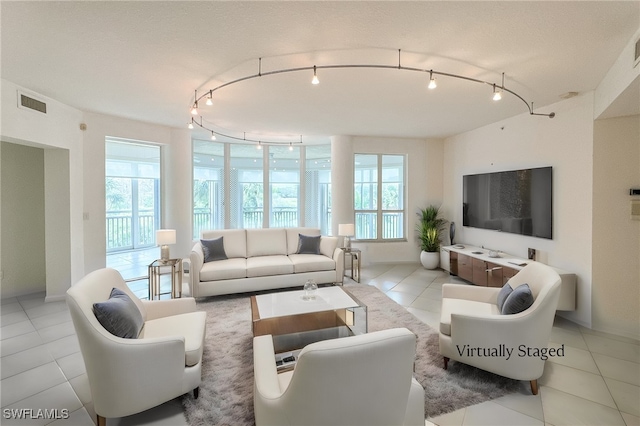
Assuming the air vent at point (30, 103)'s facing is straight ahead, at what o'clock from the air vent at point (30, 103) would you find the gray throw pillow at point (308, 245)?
The gray throw pillow is roughly at 11 o'clock from the air vent.

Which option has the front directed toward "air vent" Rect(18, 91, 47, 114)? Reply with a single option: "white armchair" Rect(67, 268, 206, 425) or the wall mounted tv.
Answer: the wall mounted tv

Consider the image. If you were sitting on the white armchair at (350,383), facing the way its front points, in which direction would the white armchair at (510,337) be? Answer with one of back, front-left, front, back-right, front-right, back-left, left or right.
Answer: right

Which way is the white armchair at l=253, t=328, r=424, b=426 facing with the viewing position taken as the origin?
facing away from the viewer and to the left of the viewer

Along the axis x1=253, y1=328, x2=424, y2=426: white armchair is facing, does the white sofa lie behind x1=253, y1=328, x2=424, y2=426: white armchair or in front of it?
in front

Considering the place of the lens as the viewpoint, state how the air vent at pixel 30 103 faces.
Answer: facing the viewer and to the right of the viewer

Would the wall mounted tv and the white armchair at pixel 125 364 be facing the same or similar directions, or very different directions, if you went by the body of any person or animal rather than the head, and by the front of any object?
very different directions

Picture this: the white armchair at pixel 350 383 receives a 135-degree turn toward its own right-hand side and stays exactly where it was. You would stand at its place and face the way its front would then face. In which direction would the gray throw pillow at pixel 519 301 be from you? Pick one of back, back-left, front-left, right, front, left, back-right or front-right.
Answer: front-left

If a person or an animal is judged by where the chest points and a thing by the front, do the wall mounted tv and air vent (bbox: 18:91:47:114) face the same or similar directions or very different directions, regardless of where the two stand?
very different directions

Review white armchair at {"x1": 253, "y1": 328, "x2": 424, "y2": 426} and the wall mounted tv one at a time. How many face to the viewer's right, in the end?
0

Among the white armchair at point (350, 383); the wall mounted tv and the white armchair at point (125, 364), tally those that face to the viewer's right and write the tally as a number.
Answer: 1

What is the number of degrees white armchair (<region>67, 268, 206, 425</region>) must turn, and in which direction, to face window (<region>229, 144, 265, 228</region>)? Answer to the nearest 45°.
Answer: approximately 45° to its left

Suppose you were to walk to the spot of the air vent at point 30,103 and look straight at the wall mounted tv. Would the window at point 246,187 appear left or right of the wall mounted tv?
left

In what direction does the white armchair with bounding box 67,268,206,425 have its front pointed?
to the viewer's right

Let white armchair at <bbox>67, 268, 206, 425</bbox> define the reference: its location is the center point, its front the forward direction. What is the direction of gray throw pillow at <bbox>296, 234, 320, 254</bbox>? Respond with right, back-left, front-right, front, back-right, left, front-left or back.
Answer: front-left

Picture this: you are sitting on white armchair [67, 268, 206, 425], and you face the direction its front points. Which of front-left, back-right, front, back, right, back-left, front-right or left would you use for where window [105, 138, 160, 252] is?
left

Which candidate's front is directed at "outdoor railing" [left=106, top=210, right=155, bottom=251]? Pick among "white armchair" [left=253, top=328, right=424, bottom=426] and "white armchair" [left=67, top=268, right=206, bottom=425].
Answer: "white armchair" [left=253, top=328, right=424, bottom=426]
